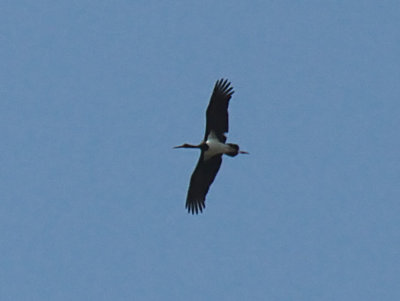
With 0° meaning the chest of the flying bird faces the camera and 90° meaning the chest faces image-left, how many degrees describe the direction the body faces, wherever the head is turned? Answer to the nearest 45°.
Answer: approximately 90°
